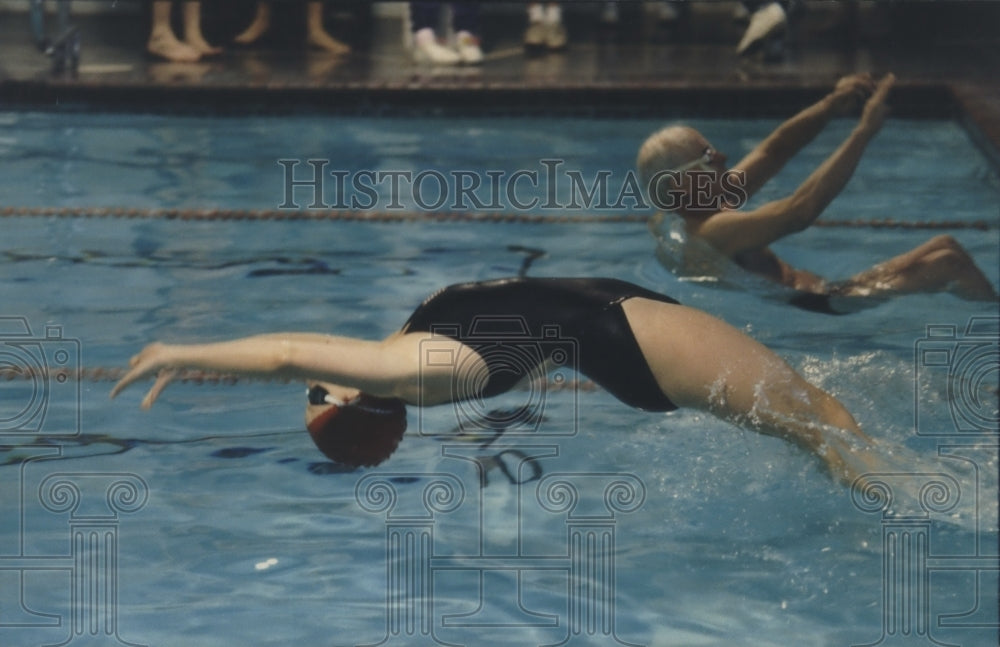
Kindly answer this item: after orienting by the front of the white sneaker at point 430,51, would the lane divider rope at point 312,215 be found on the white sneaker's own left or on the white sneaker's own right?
on the white sneaker's own right

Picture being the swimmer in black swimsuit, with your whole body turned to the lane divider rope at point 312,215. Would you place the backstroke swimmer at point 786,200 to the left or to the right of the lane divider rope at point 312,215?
right

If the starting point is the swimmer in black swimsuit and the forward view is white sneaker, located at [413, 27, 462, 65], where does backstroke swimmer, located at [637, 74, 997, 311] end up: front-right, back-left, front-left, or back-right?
front-right

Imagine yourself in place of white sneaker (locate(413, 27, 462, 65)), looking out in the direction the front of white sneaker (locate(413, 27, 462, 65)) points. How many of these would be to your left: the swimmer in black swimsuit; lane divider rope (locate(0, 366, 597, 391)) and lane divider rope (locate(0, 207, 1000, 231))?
0

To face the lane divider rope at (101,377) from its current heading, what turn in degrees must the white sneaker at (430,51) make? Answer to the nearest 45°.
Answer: approximately 90° to its right

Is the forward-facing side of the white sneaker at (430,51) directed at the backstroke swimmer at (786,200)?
no
